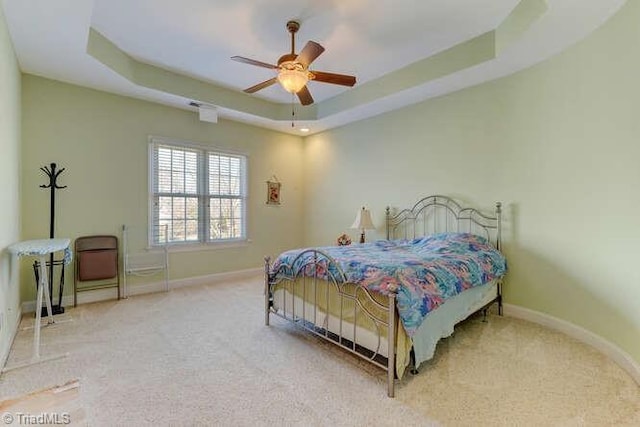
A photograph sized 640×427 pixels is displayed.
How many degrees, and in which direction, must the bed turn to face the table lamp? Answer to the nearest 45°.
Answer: approximately 135° to its right

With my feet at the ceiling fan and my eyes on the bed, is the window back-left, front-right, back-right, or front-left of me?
back-left

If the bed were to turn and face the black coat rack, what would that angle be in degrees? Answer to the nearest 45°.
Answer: approximately 45° to its right

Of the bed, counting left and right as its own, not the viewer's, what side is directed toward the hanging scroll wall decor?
right

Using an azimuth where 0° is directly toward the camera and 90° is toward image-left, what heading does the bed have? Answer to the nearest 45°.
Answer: approximately 45°

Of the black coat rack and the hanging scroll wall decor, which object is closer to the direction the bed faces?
the black coat rack

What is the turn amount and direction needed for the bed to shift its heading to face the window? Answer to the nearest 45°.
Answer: approximately 90° to its right

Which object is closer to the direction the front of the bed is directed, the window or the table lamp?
the window

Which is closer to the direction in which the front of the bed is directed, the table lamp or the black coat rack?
the black coat rack
